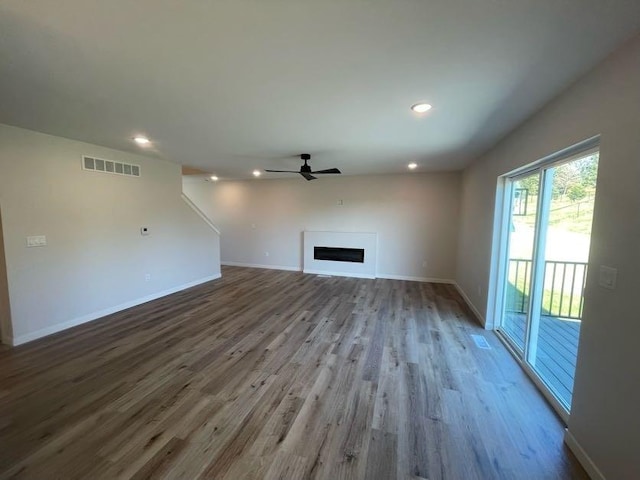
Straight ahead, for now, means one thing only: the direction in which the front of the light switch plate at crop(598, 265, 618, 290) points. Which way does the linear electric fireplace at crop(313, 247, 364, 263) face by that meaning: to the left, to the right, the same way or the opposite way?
to the left

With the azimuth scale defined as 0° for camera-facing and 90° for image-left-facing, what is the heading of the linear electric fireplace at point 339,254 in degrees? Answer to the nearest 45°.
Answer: approximately 0°

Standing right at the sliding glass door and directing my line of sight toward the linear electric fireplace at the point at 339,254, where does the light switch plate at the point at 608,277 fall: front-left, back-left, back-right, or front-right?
back-left

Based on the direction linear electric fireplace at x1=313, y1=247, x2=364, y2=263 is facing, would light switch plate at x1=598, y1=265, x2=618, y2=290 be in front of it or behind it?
in front

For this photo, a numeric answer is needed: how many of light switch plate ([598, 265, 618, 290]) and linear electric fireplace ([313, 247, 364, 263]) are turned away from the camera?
0

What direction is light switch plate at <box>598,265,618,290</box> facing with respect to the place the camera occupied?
facing the viewer and to the left of the viewer

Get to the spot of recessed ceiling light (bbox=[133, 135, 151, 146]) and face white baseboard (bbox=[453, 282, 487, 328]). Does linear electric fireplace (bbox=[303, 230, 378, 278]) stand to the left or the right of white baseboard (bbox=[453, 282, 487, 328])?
left
